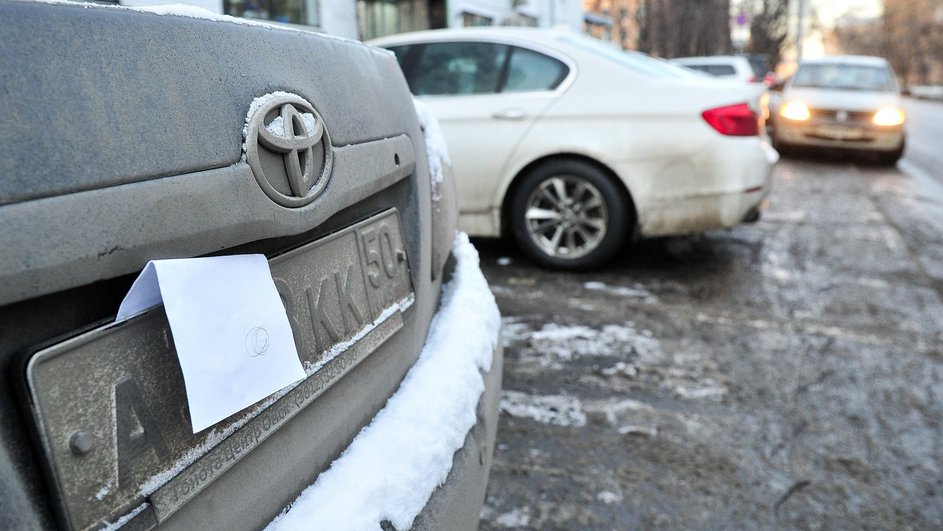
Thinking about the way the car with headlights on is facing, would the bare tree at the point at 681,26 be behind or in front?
behind

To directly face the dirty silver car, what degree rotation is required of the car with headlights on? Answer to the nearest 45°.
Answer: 0° — it already faces it

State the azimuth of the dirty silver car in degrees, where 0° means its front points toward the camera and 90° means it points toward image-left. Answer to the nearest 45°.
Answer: approximately 135°

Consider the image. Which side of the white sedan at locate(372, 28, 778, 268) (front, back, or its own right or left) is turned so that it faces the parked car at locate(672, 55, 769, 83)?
right

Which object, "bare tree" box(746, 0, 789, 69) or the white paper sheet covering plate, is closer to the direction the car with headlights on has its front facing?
the white paper sheet covering plate

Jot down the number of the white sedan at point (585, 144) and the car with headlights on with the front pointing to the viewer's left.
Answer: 1

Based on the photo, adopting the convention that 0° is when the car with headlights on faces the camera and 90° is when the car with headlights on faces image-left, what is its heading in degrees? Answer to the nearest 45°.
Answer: approximately 0°

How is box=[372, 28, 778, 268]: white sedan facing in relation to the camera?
to the viewer's left

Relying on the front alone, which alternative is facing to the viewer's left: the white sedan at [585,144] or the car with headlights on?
the white sedan

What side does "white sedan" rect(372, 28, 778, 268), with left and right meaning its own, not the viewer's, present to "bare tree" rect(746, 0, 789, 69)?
right

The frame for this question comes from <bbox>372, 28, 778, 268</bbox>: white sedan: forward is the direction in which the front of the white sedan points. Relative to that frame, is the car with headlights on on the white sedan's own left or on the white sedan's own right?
on the white sedan's own right

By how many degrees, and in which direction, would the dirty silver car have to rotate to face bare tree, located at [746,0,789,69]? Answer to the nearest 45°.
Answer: approximately 90° to its right

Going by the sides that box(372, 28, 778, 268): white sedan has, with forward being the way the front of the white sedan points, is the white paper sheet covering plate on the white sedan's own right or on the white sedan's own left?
on the white sedan's own left
